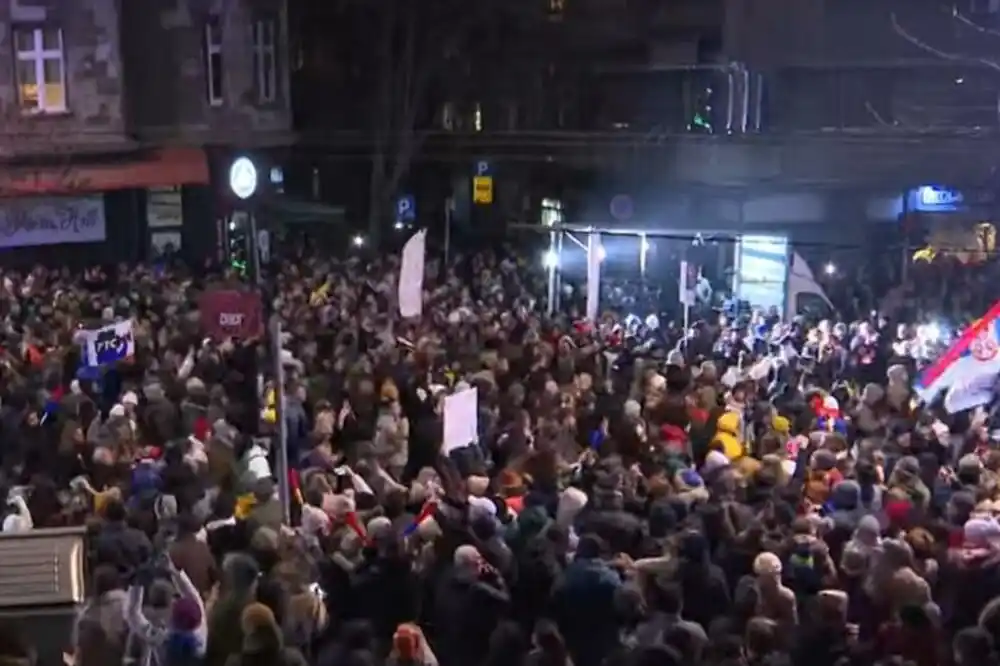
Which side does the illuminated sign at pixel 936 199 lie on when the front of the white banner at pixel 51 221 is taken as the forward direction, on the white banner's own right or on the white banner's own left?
on the white banner's own left

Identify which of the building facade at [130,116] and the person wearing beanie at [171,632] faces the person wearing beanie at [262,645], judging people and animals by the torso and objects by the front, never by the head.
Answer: the building facade

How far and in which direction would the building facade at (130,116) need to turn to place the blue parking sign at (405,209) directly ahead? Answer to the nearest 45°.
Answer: approximately 90° to its left

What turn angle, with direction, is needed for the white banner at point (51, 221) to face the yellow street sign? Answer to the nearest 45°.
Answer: approximately 90° to its left

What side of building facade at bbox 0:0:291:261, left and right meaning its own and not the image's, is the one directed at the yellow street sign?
left

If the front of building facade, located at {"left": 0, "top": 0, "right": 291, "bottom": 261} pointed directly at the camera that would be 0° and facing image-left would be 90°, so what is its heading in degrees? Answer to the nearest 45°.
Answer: approximately 0°

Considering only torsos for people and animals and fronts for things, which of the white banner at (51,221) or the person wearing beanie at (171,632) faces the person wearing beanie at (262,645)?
the white banner

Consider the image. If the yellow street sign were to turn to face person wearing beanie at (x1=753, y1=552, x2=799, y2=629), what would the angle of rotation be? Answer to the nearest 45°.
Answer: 0° — it already faces them

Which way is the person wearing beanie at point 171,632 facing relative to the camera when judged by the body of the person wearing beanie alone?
away from the camera

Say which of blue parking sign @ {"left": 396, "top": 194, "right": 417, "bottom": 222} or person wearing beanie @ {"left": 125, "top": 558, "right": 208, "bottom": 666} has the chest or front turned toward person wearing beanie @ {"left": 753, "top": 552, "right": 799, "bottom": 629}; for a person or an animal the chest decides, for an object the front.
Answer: the blue parking sign
